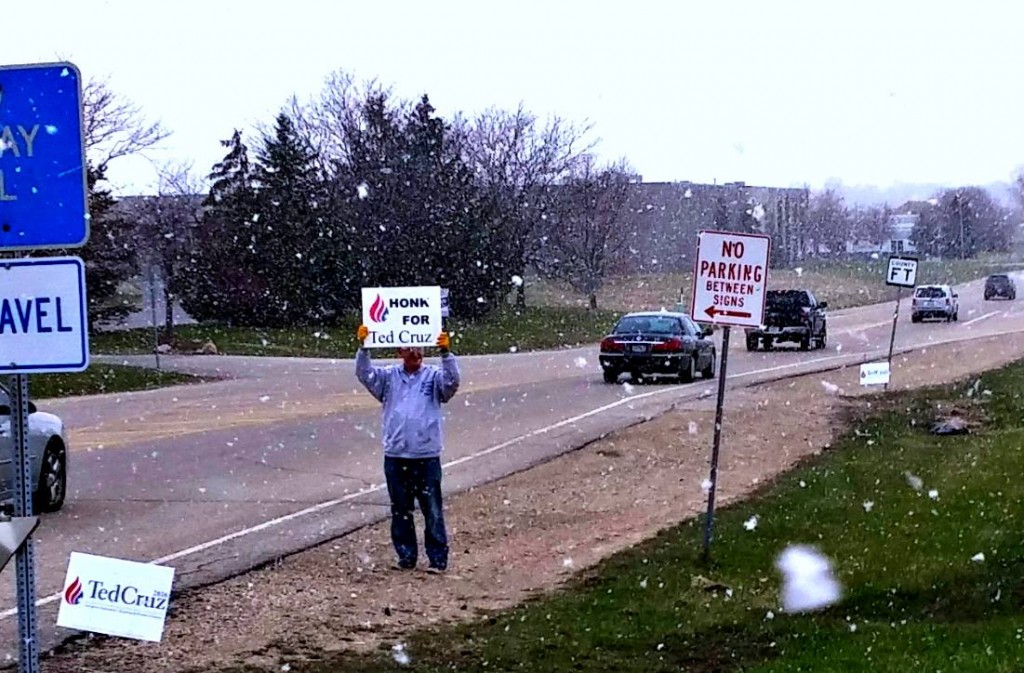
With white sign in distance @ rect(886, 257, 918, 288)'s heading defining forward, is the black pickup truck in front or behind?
behind

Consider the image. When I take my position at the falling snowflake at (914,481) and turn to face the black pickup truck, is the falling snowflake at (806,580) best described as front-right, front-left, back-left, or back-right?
back-left

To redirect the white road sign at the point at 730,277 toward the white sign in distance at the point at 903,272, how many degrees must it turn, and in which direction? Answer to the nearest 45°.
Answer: approximately 180°

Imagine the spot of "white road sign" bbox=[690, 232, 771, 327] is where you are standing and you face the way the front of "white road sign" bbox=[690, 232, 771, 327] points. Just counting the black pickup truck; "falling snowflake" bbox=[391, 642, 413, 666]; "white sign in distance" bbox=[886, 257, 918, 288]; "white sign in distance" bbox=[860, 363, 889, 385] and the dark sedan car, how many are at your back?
4

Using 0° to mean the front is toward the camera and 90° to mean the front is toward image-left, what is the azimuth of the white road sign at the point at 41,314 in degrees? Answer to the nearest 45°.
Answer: approximately 0°

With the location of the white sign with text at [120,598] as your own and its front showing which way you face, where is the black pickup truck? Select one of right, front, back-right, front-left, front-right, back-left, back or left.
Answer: back-left

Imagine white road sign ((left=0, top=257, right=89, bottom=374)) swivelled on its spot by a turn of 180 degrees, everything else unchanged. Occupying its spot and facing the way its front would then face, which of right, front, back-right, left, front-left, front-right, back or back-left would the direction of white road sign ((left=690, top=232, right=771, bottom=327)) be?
front-right

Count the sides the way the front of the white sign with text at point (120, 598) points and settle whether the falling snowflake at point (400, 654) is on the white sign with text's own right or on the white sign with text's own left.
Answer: on the white sign with text's own left
